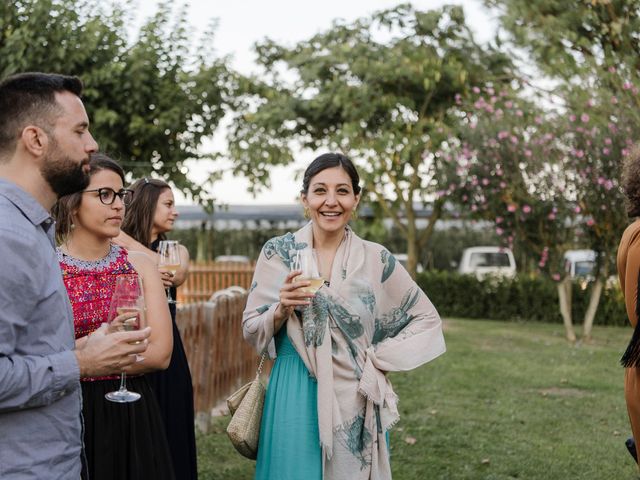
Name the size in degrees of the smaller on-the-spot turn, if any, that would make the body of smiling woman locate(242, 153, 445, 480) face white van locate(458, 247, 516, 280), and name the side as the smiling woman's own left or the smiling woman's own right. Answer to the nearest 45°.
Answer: approximately 180°

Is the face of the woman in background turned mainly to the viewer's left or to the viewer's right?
to the viewer's right

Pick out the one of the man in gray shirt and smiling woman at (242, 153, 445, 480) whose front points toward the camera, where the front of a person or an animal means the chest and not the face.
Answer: the smiling woman

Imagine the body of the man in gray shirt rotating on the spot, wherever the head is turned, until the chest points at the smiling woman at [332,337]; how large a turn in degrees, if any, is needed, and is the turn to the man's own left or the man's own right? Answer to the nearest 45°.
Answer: approximately 45° to the man's own left

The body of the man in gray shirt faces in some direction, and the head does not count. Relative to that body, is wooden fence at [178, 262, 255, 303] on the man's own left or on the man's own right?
on the man's own left

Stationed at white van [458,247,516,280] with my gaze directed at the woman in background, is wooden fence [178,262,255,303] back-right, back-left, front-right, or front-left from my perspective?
front-right

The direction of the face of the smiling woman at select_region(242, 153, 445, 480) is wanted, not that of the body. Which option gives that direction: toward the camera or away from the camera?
toward the camera

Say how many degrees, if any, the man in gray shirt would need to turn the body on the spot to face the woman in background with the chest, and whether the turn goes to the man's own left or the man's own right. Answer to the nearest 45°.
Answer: approximately 90° to the man's own left

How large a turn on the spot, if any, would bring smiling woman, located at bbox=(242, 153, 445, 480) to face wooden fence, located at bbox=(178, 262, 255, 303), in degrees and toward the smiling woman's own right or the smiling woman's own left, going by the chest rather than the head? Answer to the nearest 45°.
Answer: approximately 180°

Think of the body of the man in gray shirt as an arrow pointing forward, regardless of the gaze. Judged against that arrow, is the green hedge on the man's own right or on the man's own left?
on the man's own left

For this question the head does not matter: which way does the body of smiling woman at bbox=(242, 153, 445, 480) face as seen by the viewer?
toward the camera

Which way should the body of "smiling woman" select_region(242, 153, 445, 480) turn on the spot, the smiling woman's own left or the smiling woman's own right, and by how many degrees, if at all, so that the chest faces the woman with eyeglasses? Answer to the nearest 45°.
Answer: approximately 45° to the smiling woman's own right

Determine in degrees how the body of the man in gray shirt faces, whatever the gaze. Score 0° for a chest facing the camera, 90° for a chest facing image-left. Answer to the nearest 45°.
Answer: approximately 270°

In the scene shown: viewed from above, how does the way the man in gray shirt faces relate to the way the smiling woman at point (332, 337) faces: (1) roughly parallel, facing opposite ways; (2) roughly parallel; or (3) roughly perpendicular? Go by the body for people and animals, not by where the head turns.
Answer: roughly perpendicular

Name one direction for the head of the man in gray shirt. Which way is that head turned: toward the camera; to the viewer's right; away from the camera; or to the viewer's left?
to the viewer's right

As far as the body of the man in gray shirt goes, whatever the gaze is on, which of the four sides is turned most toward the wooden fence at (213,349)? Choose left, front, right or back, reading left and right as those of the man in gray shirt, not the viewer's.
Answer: left

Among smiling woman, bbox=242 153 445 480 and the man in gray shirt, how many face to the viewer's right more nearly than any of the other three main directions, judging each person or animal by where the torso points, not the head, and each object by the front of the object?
1

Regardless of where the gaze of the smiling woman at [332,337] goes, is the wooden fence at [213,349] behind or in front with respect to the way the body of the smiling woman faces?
behind
